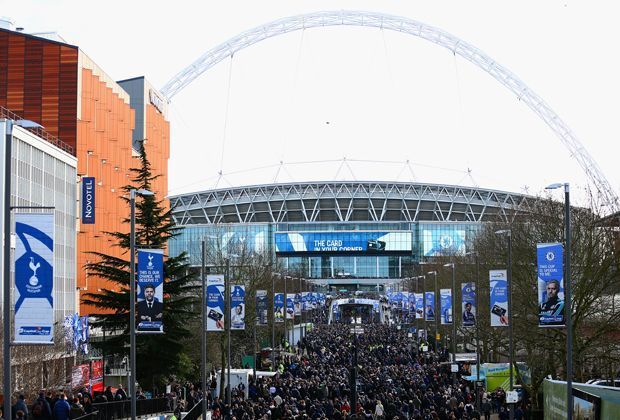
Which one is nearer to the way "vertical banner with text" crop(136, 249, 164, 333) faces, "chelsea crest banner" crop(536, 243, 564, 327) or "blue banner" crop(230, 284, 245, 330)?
the chelsea crest banner

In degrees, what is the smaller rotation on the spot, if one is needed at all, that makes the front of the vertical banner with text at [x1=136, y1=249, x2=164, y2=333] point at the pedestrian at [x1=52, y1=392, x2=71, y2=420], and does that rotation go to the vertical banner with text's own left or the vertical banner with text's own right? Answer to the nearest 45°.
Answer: approximately 45° to the vertical banner with text's own right

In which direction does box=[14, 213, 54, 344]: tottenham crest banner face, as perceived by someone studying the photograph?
facing the viewer

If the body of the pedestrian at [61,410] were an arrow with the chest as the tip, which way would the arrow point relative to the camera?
away from the camera

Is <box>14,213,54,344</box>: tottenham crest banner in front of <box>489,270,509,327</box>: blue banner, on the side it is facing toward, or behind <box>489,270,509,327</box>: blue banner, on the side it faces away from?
in front

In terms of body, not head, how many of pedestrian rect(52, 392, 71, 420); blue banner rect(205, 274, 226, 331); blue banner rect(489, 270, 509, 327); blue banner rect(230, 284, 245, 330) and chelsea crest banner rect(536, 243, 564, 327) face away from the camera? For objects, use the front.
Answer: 1

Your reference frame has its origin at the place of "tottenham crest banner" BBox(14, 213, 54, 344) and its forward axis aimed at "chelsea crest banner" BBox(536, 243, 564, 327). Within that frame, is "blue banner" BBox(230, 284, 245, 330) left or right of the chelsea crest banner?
left

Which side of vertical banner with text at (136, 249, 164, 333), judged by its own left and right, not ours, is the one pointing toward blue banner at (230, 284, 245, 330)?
back

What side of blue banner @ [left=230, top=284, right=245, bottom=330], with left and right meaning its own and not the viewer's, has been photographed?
front

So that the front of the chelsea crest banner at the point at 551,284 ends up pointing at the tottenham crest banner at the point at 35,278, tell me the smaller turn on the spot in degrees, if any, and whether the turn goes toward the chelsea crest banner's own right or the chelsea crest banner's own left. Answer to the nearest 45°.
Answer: approximately 45° to the chelsea crest banner's own right
